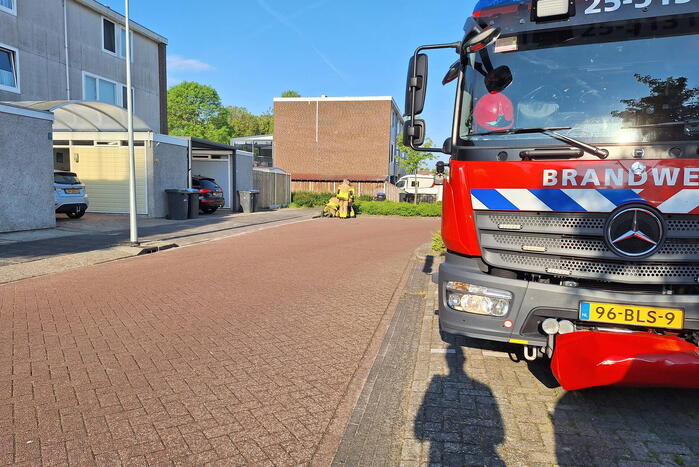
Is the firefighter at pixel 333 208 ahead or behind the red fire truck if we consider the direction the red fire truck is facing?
behind

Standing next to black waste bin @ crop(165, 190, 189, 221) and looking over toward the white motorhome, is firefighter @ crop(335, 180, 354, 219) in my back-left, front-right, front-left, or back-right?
front-right

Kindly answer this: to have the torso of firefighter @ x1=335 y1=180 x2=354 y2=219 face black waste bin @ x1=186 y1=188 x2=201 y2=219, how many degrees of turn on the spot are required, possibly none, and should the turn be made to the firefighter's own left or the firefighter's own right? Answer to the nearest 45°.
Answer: approximately 135° to the firefighter's own left

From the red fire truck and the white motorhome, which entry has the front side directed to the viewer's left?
the white motorhome

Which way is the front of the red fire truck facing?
toward the camera

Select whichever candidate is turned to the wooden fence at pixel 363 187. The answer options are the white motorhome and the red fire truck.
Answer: the white motorhome

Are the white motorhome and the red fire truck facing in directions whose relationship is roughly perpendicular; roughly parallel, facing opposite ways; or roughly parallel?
roughly perpendicular

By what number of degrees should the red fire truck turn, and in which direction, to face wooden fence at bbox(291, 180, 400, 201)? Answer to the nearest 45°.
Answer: approximately 135° to its right

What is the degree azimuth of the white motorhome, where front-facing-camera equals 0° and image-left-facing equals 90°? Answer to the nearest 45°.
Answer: approximately 90°

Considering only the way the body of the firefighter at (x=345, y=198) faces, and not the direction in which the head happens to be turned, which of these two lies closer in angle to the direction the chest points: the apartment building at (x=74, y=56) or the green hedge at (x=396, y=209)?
the green hedge

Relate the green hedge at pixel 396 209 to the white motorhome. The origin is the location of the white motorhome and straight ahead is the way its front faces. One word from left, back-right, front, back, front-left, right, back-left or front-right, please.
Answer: left

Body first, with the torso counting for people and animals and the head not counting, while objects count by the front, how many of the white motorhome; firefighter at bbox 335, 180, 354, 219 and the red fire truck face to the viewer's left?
1

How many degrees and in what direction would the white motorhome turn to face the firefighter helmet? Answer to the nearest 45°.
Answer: approximately 90° to its left

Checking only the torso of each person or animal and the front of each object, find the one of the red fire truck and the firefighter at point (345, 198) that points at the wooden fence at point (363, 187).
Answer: the firefighter

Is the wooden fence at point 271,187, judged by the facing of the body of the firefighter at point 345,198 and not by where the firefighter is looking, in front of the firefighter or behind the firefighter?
in front

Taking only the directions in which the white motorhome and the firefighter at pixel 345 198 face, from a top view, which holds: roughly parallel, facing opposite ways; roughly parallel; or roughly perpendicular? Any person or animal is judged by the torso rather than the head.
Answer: roughly perpendicular

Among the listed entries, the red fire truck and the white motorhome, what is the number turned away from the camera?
0
